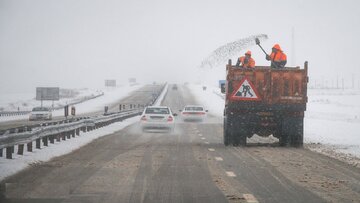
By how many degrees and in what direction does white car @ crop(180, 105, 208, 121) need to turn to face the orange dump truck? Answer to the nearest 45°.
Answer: approximately 180°

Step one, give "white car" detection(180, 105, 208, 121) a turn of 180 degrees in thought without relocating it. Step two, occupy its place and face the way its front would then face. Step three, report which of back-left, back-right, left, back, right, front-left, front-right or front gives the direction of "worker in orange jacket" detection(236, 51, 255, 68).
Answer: front

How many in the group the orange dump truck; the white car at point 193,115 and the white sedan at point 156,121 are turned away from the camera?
3

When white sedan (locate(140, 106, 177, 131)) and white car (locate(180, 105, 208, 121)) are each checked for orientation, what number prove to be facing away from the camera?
2

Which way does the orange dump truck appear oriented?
away from the camera

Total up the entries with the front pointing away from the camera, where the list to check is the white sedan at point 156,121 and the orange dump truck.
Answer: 2

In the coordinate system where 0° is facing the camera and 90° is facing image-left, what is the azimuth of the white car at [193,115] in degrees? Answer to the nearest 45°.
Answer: approximately 180°

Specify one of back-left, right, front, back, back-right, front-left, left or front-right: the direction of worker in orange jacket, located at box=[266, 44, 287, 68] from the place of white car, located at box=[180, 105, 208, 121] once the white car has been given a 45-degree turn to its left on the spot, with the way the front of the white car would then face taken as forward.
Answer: back-left

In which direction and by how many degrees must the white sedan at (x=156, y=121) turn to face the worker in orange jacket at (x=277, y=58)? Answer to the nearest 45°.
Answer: approximately 135° to its right

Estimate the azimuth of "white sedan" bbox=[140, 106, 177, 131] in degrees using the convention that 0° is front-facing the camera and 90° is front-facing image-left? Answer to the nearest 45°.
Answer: approximately 180°

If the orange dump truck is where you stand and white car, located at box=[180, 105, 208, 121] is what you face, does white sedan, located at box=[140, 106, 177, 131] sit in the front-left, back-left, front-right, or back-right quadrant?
front-left
